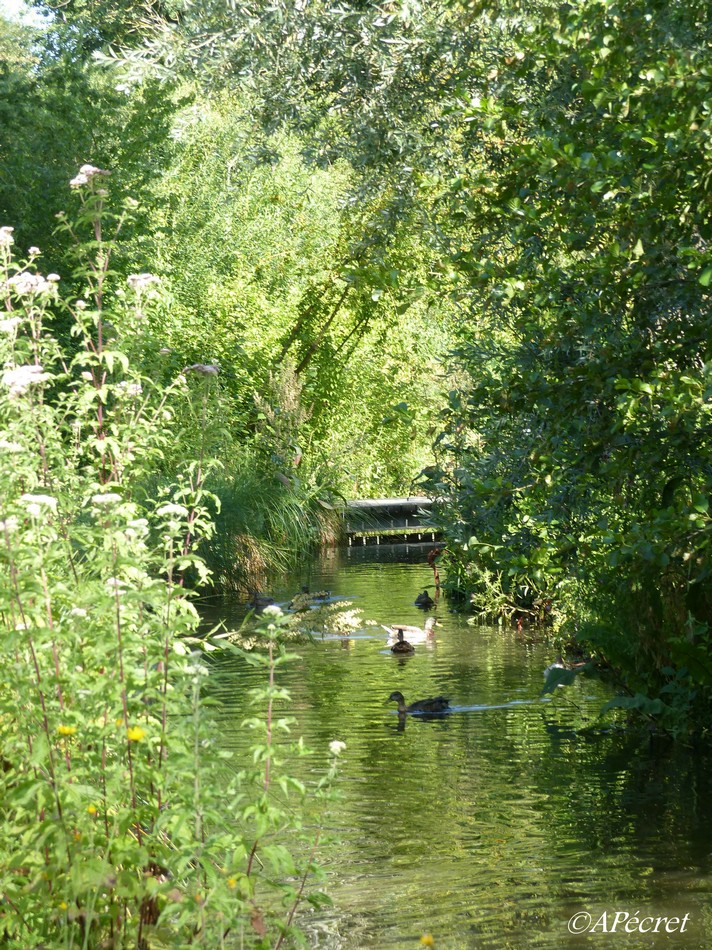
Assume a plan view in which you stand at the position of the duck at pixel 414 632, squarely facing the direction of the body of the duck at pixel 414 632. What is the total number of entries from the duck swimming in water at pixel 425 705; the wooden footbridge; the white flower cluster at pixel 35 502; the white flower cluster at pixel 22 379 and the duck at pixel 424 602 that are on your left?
2

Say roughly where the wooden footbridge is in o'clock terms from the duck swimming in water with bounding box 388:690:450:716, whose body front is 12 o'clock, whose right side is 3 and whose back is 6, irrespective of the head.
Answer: The wooden footbridge is roughly at 3 o'clock from the duck swimming in water.

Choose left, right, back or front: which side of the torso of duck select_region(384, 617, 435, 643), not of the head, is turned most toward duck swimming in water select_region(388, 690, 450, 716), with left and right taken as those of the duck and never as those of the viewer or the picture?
right

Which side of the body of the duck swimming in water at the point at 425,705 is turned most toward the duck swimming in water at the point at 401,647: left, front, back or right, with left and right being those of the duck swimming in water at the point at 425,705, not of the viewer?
right

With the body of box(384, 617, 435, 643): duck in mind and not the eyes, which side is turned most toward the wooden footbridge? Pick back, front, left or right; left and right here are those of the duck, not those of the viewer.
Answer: left

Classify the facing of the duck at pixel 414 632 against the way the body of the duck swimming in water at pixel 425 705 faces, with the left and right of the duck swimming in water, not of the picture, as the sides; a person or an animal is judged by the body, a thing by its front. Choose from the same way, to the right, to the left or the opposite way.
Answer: the opposite way

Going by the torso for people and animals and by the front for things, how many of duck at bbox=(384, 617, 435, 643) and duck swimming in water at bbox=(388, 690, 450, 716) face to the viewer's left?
1

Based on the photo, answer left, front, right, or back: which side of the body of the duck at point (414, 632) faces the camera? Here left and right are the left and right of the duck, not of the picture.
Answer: right

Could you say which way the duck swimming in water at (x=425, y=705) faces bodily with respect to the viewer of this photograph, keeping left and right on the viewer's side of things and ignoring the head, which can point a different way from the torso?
facing to the left of the viewer

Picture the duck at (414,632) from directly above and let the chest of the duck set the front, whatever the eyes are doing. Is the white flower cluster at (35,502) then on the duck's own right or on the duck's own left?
on the duck's own right

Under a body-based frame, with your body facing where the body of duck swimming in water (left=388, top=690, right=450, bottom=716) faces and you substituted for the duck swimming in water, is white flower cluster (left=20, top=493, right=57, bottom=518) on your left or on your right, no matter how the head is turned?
on your left
